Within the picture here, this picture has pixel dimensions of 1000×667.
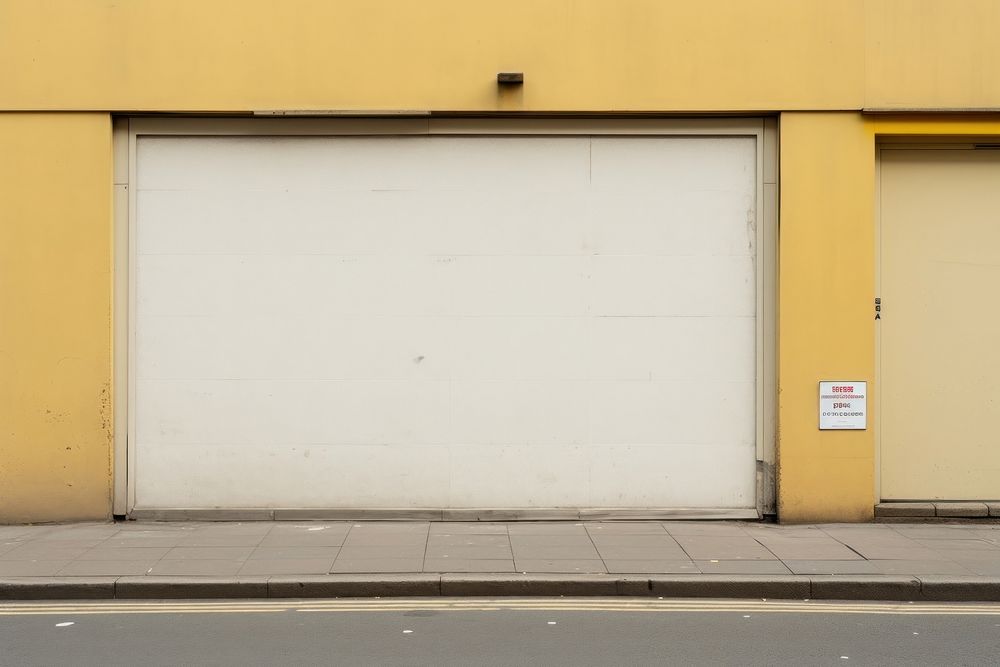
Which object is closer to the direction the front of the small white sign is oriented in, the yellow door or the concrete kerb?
the concrete kerb

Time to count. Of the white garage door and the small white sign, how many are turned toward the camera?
2

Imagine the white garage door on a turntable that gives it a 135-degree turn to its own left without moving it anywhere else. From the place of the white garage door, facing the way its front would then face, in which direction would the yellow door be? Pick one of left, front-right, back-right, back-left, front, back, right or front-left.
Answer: front-right

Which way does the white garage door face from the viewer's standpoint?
toward the camera

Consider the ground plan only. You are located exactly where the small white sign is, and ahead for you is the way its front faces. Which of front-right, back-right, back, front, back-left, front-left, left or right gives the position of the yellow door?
back-left
